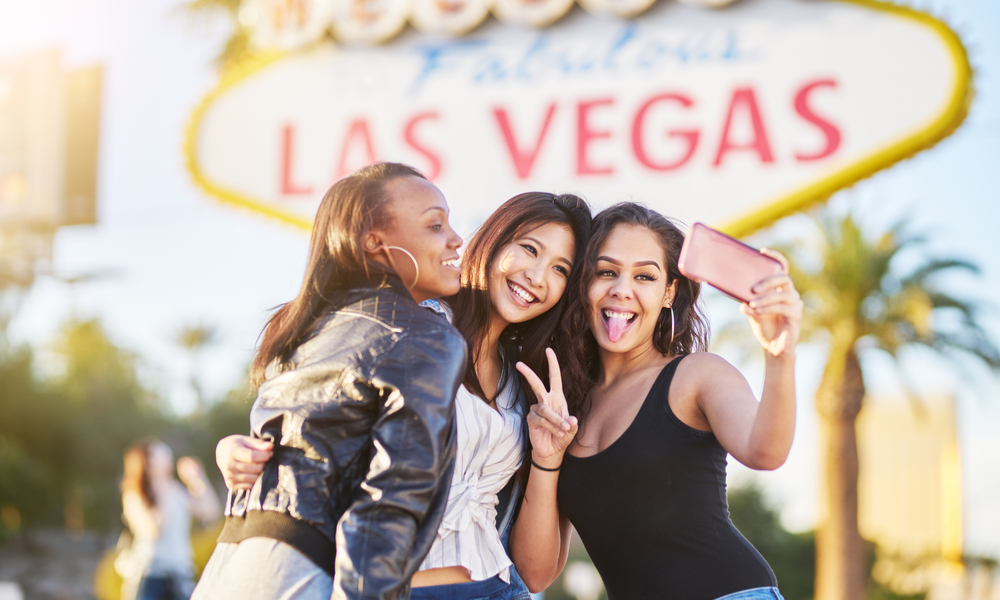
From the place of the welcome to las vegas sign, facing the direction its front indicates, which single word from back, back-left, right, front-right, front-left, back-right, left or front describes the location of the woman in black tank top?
front

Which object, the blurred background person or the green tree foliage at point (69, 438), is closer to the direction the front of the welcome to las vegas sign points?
the blurred background person

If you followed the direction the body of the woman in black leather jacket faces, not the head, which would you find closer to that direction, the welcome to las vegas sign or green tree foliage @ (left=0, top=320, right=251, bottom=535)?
the welcome to las vegas sign

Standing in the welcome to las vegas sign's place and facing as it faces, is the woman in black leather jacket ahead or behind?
ahead

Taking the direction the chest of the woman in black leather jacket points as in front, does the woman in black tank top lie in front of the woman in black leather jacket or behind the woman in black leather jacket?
in front

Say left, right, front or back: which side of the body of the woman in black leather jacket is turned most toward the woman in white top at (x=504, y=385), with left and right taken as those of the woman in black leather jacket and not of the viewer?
front

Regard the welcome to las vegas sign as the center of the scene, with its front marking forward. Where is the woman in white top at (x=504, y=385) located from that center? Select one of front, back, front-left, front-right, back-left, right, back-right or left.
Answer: front

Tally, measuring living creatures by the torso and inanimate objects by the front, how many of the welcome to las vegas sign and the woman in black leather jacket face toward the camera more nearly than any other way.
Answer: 1

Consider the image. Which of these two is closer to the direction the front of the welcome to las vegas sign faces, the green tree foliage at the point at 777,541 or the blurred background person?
the blurred background person

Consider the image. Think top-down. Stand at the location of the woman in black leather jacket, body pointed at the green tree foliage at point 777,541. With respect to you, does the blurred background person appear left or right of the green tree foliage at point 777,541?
left

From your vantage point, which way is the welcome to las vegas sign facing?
toward the camera
